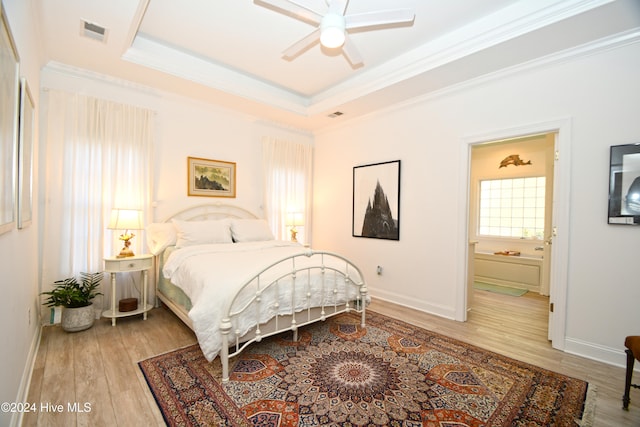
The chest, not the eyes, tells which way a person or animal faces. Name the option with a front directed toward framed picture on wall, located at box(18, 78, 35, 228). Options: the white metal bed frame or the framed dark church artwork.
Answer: the framed dark church artwork

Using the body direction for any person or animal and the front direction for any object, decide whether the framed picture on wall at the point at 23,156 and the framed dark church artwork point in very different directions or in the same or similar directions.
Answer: very different directions

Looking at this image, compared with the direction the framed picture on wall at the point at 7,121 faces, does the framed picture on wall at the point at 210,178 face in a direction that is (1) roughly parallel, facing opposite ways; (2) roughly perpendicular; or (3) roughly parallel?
roughly perpendicular

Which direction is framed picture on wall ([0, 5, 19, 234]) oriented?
to the viewer's right

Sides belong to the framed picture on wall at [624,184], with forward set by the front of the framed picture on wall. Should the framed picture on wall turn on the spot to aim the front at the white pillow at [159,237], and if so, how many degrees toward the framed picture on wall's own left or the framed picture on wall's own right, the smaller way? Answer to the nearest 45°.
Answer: approximately 45° to the framed picture on wall's own right

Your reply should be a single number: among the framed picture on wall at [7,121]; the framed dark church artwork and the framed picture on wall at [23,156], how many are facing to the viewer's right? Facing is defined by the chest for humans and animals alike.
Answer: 2

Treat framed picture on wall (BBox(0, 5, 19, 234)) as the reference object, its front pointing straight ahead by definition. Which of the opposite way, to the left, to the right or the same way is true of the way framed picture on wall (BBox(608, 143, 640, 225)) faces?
the opposite way

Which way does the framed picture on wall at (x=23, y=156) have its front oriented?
to the viewer's right

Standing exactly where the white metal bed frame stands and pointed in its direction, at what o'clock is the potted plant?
The potted plant is roughly at 5 o'clock from the white metal bed frame.

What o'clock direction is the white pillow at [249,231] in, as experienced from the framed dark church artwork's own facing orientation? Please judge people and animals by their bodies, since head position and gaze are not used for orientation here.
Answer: The white pillow is roughly at 1 o'clock from the framed dark church artwork.
